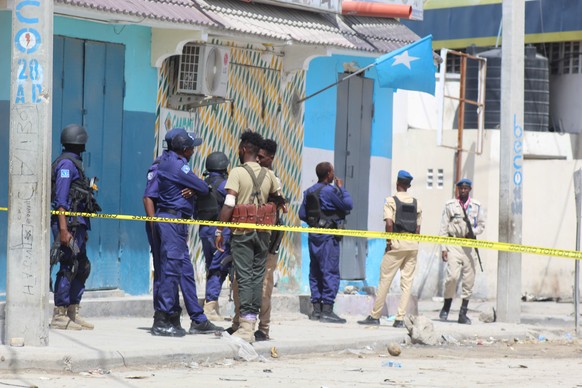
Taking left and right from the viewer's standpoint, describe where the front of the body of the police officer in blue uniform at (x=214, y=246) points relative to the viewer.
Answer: facing to the right of the viewer

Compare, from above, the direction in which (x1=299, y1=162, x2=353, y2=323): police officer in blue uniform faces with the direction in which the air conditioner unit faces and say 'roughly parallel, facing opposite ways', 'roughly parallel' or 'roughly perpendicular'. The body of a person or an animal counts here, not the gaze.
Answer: roughly perpendicular

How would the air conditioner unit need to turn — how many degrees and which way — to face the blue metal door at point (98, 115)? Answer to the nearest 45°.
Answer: approximately 90° to its right

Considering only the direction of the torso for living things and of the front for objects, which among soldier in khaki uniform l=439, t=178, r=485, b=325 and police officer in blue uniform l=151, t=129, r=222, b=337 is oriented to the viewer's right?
the police officer in blue uniform

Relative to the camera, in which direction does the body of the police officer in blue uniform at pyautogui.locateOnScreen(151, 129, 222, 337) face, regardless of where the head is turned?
to the viewer's right

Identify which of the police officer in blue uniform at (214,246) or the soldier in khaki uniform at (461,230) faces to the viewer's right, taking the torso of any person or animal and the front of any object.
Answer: the police officer in blue uniform

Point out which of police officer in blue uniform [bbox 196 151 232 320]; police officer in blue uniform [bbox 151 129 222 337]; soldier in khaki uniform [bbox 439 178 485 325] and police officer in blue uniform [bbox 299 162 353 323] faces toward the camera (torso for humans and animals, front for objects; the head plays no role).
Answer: the soldier in khaki uniform

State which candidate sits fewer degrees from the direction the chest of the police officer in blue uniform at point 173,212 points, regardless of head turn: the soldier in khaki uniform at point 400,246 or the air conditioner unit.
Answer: the soldier in khaki uniform
